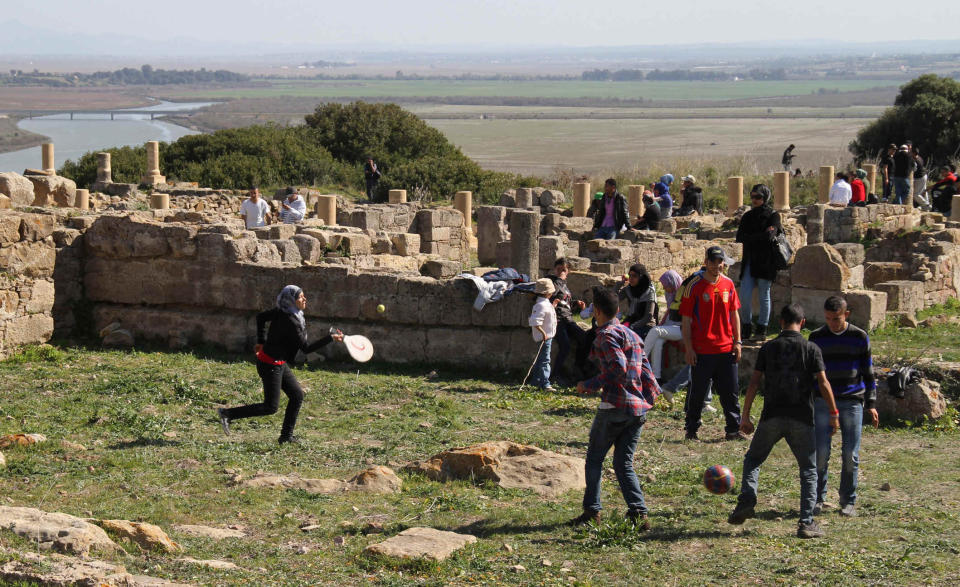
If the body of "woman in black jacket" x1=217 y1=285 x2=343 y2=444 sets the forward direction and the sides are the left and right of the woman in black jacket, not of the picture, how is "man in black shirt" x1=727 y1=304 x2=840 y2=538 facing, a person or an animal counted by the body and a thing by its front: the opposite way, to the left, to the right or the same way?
to the left

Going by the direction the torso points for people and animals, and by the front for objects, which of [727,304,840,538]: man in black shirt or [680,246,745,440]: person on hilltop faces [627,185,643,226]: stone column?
the man in black shirt

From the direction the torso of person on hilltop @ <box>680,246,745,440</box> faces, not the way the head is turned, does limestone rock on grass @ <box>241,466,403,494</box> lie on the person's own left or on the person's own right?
on the person's own right

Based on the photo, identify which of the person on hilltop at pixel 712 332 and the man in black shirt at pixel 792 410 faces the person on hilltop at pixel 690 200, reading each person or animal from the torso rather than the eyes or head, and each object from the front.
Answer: the man in black shirt

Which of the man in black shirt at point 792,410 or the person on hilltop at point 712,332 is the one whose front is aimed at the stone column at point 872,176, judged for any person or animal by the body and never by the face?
the man in black shirt

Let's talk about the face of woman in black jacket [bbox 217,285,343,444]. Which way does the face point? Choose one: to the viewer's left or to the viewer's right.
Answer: to the viewer's right

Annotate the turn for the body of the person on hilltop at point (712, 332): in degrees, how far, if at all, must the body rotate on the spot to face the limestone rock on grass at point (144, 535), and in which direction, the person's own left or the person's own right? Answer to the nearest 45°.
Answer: approximately 45° to the person's own right

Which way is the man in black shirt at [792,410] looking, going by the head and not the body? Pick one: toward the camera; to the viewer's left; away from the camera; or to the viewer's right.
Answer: away from the camera

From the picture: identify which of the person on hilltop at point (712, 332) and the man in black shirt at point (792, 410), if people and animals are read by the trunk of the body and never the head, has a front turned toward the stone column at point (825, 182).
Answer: the man in black shirt
